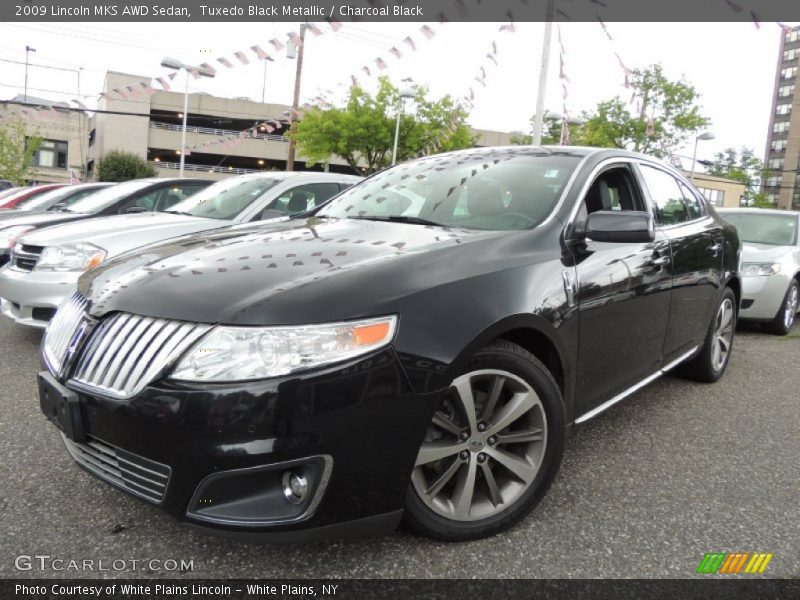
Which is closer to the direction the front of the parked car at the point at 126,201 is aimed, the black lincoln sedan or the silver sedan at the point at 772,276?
the black lincoln sedan

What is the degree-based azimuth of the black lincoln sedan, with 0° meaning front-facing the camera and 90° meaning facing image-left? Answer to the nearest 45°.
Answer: approximately 45°

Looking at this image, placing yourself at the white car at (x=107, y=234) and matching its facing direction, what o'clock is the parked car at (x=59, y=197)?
The parked car is roughly at 4 o'clock from the white car.

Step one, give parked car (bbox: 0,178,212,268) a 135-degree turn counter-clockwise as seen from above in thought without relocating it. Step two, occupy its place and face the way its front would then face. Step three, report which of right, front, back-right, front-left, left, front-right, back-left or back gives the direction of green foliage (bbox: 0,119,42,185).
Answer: left

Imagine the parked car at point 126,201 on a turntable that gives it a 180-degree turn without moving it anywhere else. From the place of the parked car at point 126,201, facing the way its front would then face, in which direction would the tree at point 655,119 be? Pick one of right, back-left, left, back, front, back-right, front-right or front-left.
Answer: front
